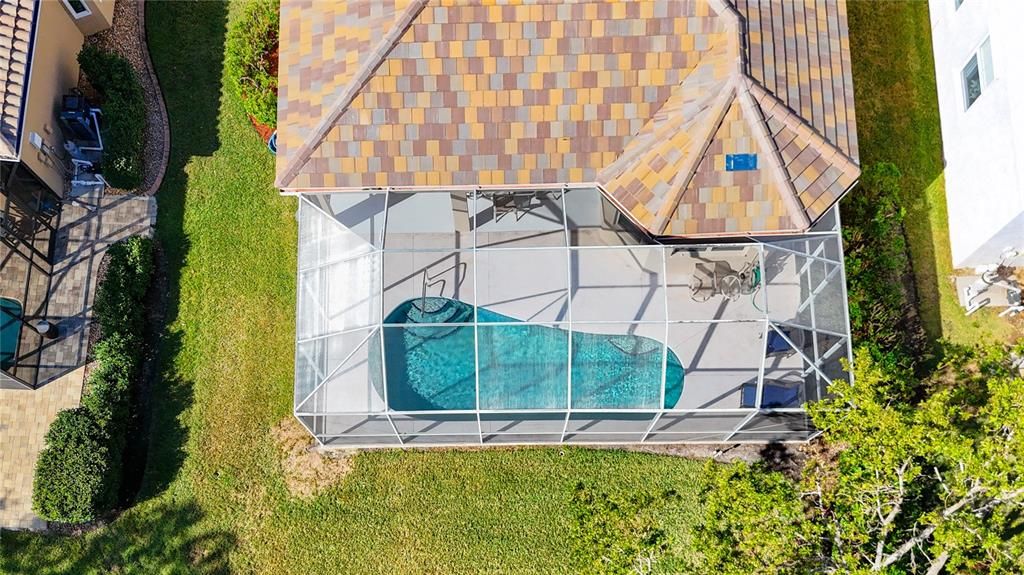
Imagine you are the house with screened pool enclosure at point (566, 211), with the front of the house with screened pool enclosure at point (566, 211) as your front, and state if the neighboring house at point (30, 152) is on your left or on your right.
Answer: on your left

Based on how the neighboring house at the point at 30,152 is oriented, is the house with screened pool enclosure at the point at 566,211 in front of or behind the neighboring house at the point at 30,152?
behind

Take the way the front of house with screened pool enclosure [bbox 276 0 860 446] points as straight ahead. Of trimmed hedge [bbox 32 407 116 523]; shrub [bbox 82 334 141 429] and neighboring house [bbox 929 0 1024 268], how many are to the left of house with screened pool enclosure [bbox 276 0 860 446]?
2

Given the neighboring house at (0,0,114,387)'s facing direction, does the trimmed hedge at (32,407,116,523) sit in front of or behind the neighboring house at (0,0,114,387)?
behind

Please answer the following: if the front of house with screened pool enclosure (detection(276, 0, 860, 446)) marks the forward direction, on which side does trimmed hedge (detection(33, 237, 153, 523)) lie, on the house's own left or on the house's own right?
on the house's own left

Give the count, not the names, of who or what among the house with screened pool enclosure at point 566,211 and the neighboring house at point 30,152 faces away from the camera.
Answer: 2

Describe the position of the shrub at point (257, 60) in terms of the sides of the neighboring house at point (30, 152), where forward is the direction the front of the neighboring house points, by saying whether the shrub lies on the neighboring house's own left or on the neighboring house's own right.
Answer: on the neighboring house's own right

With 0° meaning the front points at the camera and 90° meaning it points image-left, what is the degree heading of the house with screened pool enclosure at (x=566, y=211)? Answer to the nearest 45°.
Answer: approximately 180°

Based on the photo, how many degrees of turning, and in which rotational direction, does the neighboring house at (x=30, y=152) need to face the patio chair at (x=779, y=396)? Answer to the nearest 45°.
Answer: approximately 135° to its right
